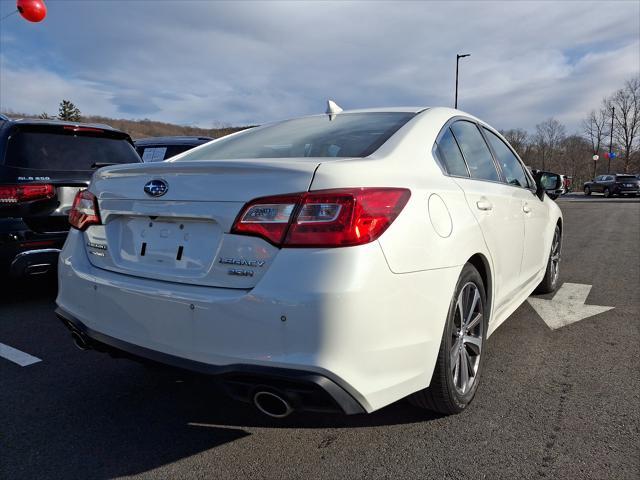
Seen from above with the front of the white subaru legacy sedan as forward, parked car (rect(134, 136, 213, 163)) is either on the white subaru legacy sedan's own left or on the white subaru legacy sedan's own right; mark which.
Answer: on the white subaru legacy sedan's own left

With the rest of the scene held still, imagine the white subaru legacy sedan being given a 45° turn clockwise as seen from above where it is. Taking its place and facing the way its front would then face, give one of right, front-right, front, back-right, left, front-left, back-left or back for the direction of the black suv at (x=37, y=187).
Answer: back-left

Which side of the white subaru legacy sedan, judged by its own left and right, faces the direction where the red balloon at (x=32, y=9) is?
left

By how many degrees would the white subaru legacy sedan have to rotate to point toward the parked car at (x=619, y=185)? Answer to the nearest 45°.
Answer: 0° — it already faces it

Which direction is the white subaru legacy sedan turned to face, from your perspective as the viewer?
facing away from the viewer and to the right of the viewer

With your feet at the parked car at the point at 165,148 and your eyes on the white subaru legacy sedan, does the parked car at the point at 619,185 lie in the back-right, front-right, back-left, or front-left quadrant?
back-left
